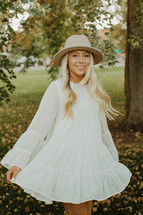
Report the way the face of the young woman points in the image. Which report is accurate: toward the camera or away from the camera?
toward the camera

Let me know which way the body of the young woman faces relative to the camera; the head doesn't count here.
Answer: toward the camera

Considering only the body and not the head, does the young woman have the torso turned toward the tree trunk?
no
